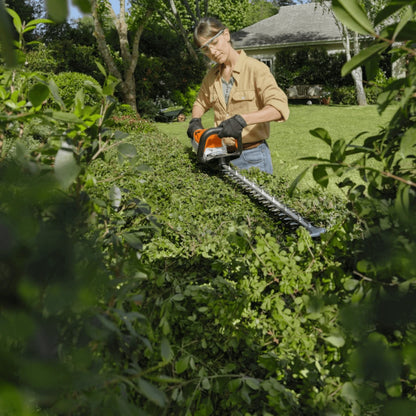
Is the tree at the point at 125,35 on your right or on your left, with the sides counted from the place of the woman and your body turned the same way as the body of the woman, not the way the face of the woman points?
on your right

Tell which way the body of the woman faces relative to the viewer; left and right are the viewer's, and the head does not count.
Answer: facing the viewer and to the left of the viewer

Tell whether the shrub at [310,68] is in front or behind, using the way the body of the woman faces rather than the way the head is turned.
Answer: behind

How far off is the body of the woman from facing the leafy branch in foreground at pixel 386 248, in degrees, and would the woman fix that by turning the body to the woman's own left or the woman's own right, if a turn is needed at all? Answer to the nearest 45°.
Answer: approximately 45° to the woman's own left

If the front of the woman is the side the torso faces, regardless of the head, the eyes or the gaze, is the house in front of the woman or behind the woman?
behind

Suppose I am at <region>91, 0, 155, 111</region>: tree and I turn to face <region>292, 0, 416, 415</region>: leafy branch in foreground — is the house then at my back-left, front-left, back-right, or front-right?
back-left

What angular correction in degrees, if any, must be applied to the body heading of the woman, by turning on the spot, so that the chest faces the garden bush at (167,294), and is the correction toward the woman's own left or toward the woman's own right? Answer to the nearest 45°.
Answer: approximately 45° to the woman's own left

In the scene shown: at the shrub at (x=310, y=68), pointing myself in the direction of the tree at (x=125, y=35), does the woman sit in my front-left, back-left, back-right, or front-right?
front-left

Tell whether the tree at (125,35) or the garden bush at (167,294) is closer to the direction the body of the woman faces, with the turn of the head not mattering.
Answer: the garden bush
